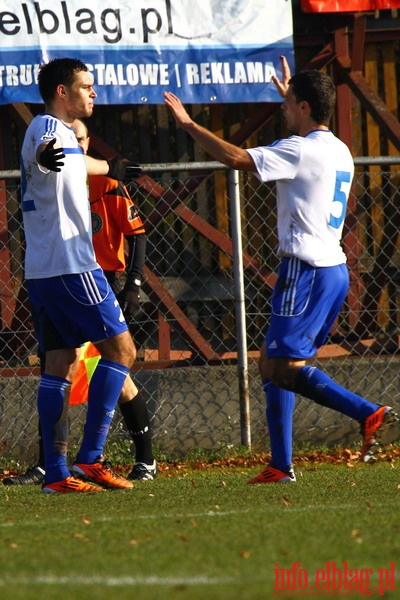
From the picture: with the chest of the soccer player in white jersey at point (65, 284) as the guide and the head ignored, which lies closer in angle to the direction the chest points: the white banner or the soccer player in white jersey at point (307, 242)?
the soccer player in white jersey

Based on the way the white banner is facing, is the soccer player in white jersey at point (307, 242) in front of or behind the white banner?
in front

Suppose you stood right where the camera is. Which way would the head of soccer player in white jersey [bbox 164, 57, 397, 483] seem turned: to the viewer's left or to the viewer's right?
to the viewer's left

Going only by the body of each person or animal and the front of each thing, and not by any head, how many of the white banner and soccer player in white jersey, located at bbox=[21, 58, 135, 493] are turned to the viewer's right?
1

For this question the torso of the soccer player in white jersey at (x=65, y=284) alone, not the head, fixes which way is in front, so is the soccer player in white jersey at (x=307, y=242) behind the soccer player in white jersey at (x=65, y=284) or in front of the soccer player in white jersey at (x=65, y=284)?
in front

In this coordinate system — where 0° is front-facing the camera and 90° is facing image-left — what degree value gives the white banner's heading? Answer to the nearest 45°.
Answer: approximately 0°

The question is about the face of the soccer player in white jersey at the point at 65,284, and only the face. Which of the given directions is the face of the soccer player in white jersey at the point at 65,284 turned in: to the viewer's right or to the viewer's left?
to the viewer's right

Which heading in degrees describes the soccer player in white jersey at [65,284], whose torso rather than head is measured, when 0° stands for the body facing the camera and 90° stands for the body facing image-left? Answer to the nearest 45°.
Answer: approximately 270°

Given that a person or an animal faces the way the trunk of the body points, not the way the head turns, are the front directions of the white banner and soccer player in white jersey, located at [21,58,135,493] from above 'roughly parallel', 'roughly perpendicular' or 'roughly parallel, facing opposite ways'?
roughly perpendicular
